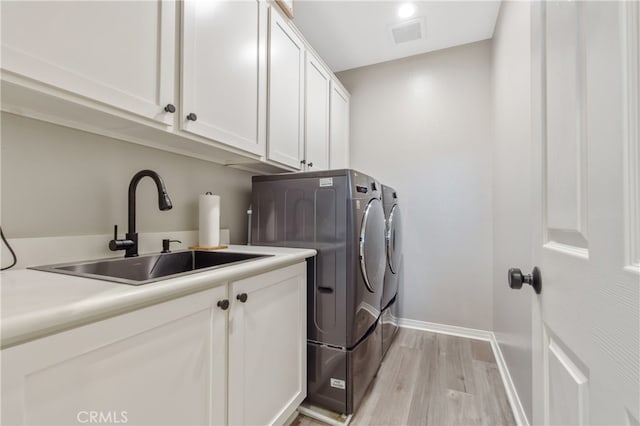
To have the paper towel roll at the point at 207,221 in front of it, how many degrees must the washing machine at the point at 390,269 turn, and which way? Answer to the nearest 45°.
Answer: approximately 135° to its right

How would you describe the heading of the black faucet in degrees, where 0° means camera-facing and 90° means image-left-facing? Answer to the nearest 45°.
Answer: approximately 315°

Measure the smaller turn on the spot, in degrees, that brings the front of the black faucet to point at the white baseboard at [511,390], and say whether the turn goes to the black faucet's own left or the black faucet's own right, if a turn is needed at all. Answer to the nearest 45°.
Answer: approximately 45° to the black faucet's own left

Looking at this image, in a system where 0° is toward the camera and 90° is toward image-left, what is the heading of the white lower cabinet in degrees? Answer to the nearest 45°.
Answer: approximately 315°

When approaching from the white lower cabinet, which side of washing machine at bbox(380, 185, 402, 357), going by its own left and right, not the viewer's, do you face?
right

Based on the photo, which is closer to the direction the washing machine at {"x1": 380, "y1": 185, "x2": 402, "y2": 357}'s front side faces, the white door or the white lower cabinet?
the white door

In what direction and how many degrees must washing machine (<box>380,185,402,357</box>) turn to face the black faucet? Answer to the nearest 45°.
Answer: approximately 135° to its right

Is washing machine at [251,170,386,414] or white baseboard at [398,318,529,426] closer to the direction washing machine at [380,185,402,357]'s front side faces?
the white baseboard

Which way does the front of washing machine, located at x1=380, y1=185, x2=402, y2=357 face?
to the viewer's right
